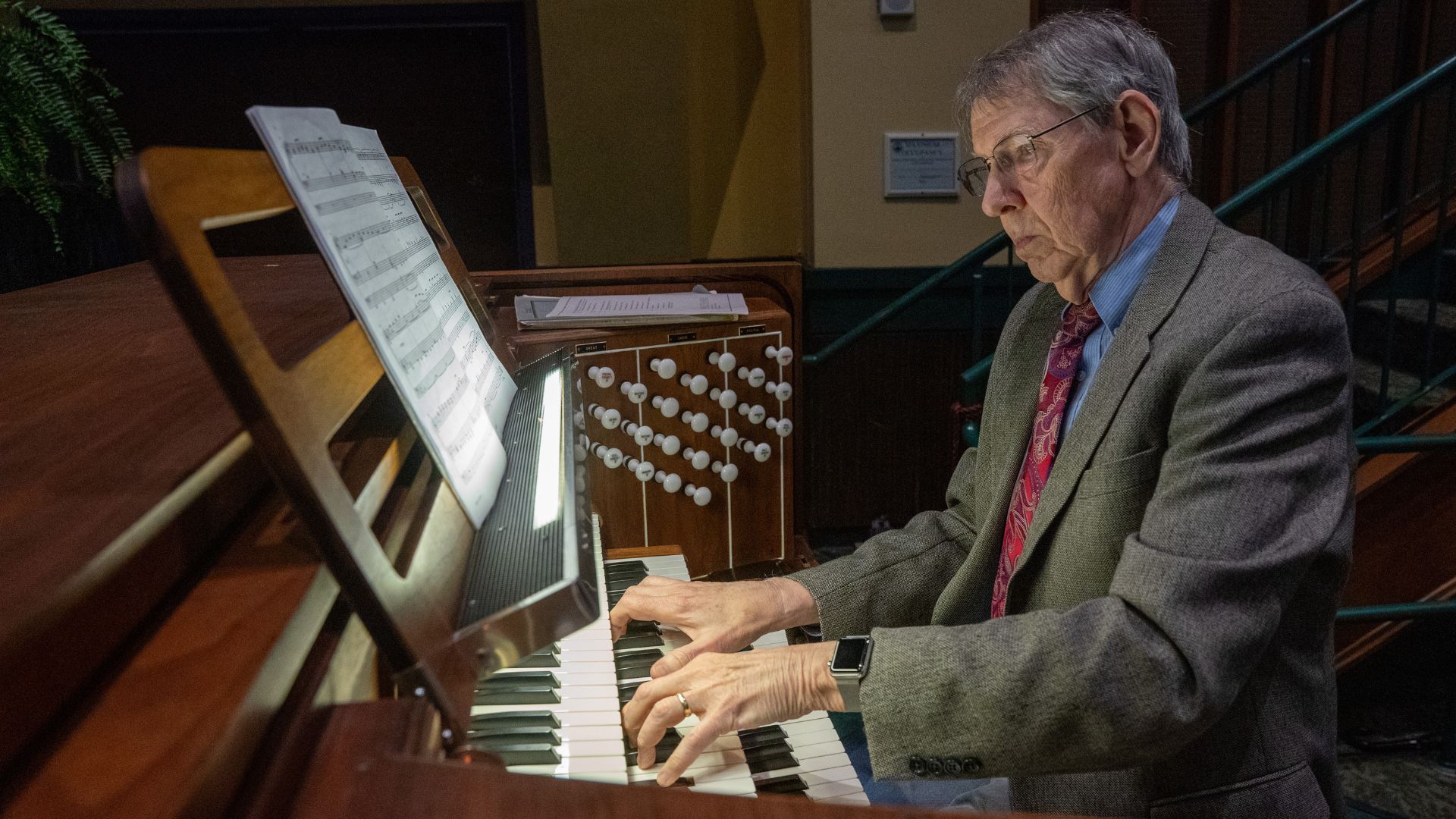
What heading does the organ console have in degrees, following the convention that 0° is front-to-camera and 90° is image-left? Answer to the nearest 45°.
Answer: approximately 270°

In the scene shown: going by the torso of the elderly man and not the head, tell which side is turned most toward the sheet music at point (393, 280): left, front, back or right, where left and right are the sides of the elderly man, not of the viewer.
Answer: front

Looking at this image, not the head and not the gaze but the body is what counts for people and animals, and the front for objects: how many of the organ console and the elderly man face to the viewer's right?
1

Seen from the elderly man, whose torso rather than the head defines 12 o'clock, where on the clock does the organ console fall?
The organ console is roughly at 12 o'clock from the elderly man.

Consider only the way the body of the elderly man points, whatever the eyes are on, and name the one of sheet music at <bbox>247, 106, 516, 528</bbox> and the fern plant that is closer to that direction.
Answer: the sheet music

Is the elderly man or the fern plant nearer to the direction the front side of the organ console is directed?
the elderly man

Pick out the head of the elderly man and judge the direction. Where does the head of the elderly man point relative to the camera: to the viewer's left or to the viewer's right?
to the viewer's left

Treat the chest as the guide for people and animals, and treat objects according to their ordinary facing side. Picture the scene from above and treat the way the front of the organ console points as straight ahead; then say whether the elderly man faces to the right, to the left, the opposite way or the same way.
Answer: the opposite way

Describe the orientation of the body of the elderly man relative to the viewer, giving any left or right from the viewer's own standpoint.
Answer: facing the viewer and to the left of the viewer
